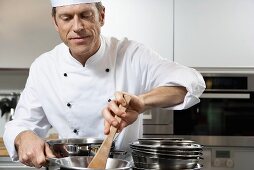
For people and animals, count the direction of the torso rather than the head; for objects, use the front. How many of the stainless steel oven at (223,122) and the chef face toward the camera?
2

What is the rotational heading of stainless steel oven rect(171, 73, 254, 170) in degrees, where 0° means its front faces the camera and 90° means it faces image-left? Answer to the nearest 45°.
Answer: approximately 0°

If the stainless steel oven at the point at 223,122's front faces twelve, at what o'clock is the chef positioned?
The chef is roughly at 1 o'clock from the stainless steel oven.

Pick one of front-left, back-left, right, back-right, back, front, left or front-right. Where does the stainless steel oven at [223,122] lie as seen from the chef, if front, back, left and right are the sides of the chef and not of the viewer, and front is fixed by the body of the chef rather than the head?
back-left

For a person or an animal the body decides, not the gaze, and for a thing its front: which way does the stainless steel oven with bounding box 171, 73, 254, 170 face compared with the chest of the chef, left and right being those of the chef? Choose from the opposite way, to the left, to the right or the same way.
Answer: the same way

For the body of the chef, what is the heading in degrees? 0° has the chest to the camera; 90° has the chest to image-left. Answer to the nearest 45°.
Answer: approximately 0°
